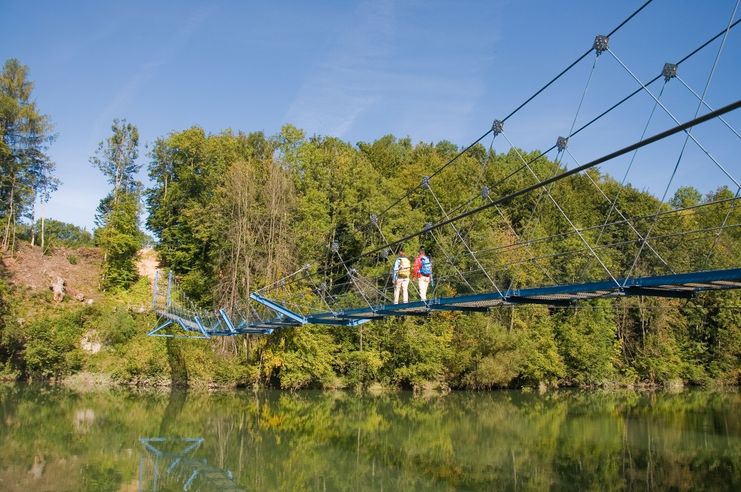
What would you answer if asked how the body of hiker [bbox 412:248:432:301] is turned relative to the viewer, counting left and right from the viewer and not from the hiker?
facing away from the viewer and to the left of the viewer

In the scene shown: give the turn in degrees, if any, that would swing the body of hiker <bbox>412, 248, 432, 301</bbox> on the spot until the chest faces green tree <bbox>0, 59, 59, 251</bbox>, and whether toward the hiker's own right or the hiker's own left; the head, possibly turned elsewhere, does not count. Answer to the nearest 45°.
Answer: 0° — they already face it

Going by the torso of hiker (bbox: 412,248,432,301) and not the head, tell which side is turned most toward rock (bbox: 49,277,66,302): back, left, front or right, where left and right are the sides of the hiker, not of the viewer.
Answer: front

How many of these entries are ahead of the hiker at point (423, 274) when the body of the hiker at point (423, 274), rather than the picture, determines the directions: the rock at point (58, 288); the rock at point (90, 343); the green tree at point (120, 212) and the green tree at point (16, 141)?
4

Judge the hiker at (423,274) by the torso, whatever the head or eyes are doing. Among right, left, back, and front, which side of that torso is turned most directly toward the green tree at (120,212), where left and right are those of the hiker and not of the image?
front
